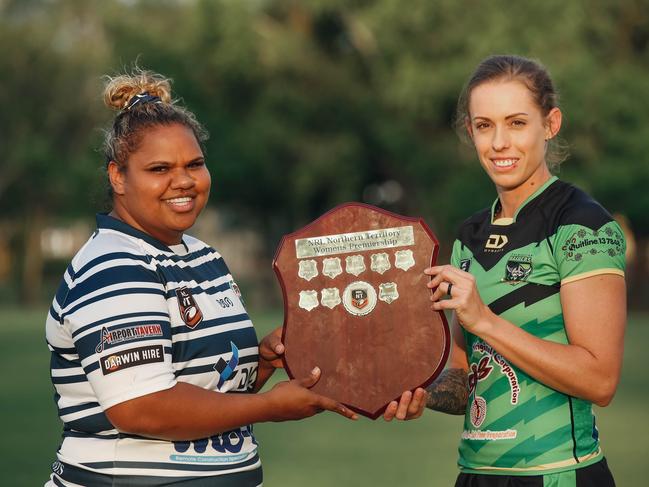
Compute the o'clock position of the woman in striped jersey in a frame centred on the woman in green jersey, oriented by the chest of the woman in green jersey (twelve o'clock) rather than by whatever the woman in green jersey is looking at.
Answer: The woman in striped jersey is roughly at 1 o'clock from the woman in green jersey.

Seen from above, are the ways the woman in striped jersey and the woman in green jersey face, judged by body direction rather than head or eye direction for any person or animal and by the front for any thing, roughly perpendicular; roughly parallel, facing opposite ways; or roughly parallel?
roughly perpendicular

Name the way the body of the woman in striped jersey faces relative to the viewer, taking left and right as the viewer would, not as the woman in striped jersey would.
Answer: facing the viewer and to the right of the viewer

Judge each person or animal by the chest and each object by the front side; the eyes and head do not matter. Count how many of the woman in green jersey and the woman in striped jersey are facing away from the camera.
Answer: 0

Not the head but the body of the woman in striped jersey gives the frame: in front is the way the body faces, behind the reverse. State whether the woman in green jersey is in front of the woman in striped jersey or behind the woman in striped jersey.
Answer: in front

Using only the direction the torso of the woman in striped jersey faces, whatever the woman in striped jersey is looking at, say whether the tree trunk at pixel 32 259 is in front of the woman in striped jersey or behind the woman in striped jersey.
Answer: behind

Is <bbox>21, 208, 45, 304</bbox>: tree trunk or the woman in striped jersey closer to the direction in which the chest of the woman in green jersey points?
the woman in striped jersey

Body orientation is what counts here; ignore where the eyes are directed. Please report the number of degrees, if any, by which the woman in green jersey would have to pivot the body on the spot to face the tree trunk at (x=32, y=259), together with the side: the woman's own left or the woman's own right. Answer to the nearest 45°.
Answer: approximately 90° to the woman's own right

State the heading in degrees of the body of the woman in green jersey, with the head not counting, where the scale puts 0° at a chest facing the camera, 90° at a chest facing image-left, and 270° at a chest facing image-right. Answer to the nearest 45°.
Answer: approximately 45°
